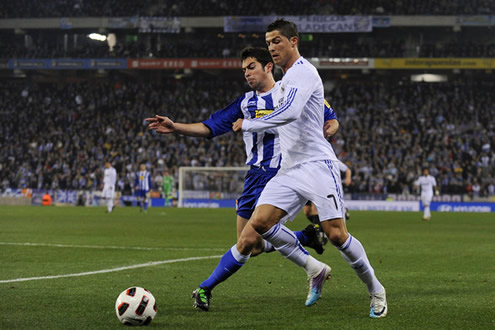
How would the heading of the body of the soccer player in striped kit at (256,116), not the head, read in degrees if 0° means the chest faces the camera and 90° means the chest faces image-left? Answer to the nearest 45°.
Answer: approximately 45°

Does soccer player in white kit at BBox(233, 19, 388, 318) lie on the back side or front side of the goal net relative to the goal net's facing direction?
on the front side

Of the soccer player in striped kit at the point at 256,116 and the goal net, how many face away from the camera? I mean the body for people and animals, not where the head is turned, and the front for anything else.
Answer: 0

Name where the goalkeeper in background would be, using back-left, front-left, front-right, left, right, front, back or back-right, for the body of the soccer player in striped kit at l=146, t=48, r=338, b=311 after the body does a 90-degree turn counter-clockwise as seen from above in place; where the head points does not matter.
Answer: back-left

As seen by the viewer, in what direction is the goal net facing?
toward the camera

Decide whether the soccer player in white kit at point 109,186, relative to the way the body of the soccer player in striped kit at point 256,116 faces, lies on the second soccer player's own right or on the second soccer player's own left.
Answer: on the second soccer player's own right

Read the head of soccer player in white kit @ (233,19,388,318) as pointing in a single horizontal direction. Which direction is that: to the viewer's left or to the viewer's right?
to the viewer's left
